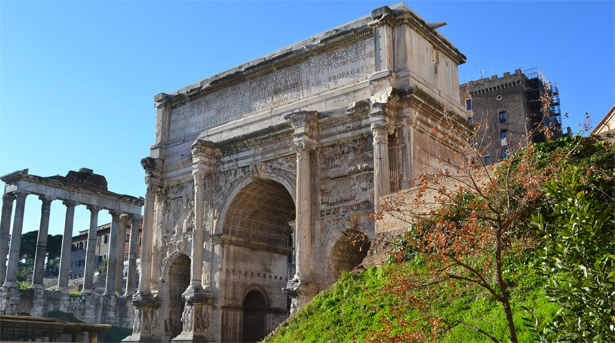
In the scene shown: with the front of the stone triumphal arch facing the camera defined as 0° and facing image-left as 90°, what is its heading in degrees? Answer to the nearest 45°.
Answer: approximately 45°

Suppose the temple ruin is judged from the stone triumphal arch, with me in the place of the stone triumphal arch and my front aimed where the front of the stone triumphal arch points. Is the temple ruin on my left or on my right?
on my right
